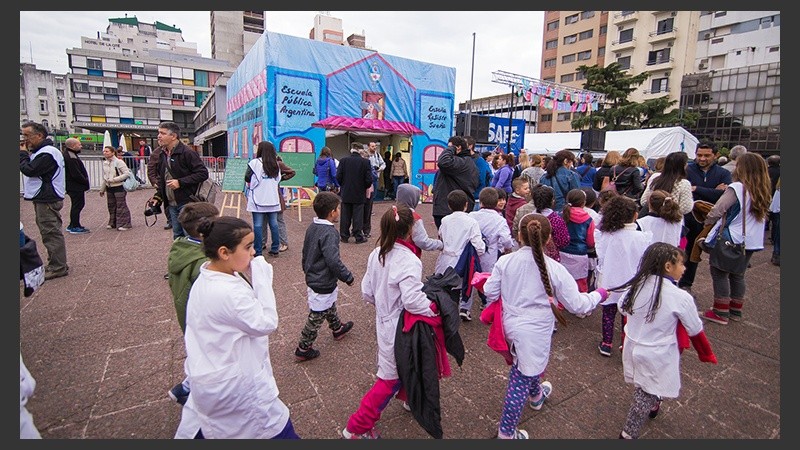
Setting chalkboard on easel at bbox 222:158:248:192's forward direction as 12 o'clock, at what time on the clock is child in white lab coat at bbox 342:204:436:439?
The child in white lab coat is roughly at 12 o'clock from the chalkboard on easel.

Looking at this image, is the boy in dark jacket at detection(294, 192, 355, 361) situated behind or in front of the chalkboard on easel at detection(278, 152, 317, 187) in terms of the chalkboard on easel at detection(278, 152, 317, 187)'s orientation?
in front

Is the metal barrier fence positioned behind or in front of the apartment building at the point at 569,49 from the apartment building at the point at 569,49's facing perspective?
in front

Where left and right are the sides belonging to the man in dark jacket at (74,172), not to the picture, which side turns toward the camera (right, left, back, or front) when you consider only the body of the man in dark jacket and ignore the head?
right

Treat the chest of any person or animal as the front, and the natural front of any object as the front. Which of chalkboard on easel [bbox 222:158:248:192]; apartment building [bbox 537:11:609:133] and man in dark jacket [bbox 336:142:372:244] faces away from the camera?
the man in dark jacket

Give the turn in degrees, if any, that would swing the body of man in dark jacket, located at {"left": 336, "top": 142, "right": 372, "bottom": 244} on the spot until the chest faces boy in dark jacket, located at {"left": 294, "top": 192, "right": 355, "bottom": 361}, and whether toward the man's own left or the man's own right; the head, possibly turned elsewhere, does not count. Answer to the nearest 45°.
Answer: approximately 180°

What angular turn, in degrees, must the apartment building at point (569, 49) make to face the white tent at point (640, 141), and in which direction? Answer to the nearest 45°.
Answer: approximately 45° to its left

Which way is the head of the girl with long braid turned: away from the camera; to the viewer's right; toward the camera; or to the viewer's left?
away from the camera

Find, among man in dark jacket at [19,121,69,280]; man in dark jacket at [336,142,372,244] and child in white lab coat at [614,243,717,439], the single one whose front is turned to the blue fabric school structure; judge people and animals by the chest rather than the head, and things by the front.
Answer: man in dark jacket at [336,142,372,244]

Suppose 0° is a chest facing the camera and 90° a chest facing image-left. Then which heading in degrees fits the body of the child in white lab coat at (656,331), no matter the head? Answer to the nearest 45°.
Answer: approximately 225°

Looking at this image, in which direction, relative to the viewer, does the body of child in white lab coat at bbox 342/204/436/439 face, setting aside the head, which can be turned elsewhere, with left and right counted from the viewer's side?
facing away from the viewer and to the right of the viewer

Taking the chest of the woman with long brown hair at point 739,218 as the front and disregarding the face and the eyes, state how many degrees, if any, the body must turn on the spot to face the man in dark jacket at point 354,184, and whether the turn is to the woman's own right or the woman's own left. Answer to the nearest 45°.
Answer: approximately 45° to the woman's own left

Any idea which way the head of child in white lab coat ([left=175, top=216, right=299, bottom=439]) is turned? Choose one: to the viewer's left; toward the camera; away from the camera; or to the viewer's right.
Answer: to the viewer's right
